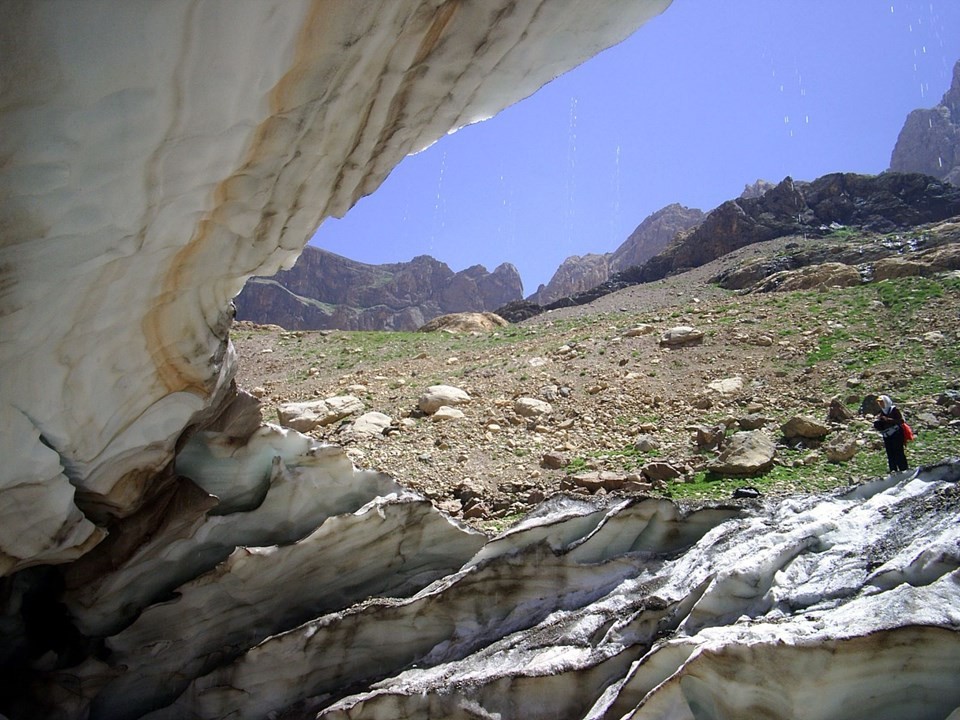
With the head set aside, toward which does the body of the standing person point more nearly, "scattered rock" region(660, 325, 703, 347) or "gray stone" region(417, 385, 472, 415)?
the gray stone

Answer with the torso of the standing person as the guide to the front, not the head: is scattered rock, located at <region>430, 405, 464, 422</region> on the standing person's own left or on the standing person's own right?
on the standing person's own right

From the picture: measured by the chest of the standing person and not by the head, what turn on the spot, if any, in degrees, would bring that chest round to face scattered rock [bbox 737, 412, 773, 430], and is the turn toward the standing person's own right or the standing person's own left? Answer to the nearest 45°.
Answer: approximately 90° to the standing person's own right

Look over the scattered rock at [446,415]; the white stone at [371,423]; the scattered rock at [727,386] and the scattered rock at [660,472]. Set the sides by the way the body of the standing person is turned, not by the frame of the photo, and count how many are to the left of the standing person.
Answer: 0

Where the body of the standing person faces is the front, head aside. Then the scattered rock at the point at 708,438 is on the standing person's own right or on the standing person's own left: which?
on the standing person's own right

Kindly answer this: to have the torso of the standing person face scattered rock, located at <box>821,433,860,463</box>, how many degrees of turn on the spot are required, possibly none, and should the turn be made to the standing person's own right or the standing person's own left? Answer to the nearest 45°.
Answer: approximately 90° to the standing person's own right

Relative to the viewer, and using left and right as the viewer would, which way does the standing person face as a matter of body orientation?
facing the viewer and to the left of the viewer

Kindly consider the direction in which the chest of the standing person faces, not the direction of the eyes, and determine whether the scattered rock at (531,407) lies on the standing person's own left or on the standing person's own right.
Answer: on the standing person's own right

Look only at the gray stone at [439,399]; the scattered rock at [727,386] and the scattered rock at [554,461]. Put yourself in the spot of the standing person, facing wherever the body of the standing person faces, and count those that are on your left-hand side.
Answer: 0
